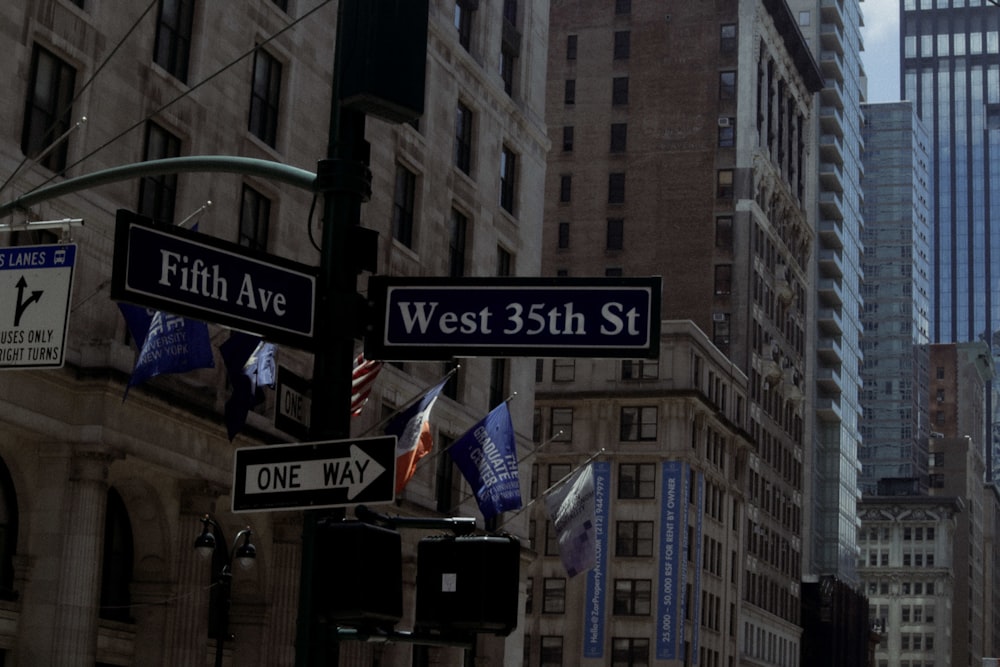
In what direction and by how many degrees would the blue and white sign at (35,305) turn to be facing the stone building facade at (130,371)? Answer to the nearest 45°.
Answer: approximately 180°

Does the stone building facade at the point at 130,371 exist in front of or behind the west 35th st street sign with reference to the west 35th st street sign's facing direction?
behind

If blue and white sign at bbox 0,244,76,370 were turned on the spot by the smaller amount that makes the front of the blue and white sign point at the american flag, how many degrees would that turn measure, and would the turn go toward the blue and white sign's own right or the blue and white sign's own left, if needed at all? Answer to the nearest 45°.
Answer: approximately 180°

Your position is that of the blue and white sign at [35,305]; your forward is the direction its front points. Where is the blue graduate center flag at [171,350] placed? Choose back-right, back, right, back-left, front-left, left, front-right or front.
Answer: back

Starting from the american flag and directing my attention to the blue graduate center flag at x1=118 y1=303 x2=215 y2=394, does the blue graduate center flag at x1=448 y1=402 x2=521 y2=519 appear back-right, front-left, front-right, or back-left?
back-right
